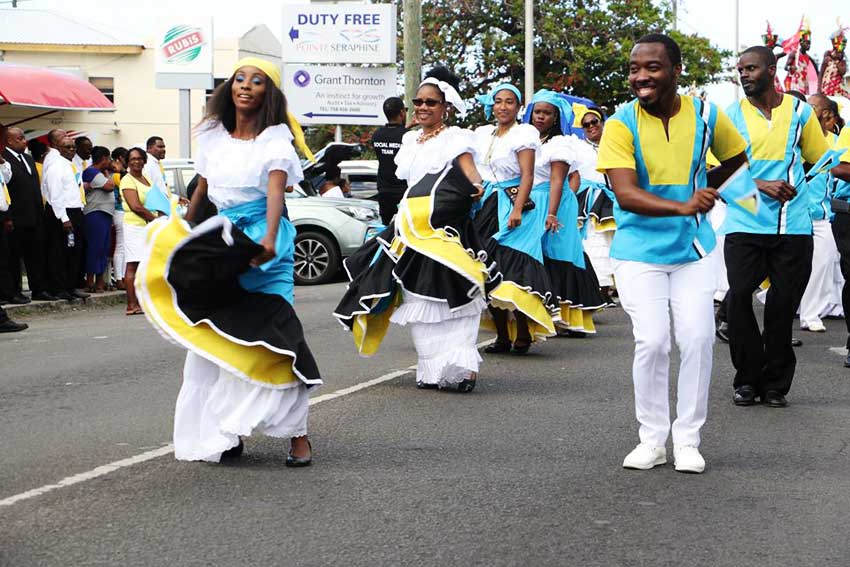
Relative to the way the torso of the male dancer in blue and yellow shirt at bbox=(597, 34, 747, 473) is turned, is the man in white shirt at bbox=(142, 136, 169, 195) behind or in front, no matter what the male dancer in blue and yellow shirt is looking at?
behind

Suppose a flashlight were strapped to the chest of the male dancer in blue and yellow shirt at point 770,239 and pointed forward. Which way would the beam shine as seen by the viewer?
toward the camera

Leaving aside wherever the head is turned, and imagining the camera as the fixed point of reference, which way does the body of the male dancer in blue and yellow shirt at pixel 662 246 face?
toward the camera

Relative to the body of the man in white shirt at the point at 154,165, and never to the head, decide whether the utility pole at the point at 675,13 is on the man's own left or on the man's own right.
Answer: on the man's own left

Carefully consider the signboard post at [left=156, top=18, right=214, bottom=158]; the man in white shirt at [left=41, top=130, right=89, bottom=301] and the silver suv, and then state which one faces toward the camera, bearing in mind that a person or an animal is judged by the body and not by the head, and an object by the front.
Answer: the signboard post

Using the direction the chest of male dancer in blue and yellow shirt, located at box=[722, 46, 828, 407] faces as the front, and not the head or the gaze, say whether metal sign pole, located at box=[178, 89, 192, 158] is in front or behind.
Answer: behind

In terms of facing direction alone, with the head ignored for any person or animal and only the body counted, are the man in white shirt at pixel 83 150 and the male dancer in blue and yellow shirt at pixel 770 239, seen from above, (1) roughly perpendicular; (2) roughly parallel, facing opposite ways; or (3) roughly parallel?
roughly perpendicular

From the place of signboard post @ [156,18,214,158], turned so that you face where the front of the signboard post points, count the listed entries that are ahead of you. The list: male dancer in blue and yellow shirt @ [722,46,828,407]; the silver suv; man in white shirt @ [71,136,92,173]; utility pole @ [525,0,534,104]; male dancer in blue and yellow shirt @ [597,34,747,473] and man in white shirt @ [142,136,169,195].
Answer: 5

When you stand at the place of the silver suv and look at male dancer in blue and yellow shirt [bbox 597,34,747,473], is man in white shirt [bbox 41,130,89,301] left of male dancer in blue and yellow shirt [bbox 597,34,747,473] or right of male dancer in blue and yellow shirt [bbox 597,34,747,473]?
right

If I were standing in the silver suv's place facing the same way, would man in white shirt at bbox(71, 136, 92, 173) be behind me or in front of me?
behind

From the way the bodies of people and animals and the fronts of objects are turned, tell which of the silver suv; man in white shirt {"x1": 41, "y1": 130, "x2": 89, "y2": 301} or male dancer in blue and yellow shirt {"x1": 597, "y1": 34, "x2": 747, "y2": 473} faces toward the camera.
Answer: the male dancer in blue and yellow shirt

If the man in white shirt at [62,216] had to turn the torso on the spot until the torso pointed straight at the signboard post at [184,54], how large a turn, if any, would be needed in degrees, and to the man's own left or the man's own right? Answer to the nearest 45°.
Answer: approximately 90° to the man's own left

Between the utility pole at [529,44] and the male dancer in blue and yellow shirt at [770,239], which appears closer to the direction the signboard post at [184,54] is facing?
the male dancer in blue and yellow shirt

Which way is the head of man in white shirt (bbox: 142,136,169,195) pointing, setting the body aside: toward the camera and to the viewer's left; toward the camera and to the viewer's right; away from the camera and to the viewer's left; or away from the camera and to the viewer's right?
toward the camera and to the viewer's right

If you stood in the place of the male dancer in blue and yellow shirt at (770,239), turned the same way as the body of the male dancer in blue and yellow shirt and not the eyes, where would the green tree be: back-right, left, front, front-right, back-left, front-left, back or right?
back

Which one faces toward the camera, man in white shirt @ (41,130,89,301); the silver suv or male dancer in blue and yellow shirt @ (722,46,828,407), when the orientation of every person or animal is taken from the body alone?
the male dancer in blue and yellow shirt

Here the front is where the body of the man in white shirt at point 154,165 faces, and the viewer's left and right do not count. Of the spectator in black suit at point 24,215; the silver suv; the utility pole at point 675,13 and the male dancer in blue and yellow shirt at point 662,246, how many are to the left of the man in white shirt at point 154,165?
2
